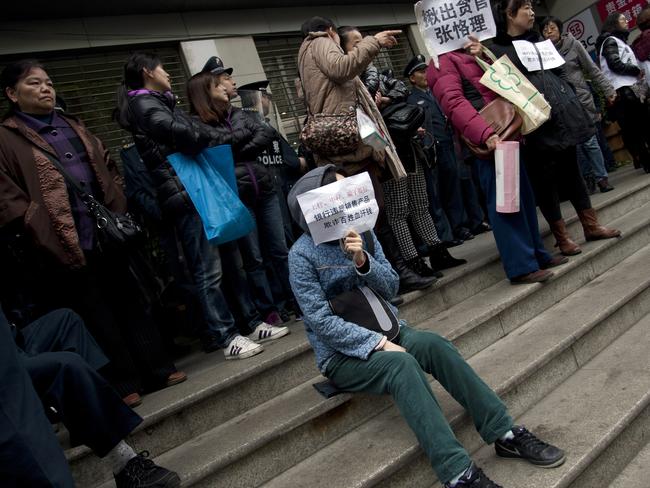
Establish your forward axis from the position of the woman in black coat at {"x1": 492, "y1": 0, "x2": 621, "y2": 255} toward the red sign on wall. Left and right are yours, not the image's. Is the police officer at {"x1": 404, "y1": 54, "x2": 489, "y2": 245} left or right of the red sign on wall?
left

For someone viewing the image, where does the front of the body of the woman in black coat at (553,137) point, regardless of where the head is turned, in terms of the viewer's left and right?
facing the viewer and to the right of the viewer

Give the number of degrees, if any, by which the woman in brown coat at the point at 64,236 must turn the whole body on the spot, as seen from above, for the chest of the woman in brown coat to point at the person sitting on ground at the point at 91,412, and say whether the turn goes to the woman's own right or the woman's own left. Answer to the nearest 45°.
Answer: approximately 45° to the woman's own right

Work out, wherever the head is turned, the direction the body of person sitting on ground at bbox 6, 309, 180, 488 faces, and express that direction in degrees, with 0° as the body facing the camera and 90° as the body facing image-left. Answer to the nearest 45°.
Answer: approximately 315°

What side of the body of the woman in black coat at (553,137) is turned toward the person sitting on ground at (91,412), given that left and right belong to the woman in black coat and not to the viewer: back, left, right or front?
right

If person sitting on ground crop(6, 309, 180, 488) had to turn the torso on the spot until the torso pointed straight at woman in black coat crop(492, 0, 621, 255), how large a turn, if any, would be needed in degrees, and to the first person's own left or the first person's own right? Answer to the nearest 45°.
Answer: approximately 45° to the first person's own left

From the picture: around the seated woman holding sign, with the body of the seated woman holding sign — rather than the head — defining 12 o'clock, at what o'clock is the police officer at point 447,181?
The police officer is roughly at 8 o'clock from the seated woman holding sign.

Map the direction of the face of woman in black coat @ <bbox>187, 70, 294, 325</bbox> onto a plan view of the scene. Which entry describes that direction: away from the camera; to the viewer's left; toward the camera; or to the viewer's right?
to the viewer's right

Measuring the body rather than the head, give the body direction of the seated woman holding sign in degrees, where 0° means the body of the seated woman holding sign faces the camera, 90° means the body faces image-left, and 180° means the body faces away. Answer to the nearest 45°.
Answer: approximately 315°

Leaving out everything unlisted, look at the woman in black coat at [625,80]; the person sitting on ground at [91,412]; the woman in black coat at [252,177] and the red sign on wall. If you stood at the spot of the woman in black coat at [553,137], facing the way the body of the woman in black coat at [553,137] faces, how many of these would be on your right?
2

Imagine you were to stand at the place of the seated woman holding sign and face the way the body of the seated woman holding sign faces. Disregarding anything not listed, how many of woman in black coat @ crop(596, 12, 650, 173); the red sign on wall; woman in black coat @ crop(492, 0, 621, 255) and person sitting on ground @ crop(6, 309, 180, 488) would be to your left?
3
